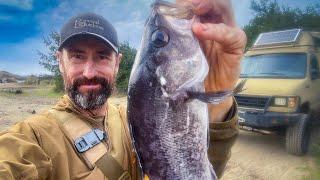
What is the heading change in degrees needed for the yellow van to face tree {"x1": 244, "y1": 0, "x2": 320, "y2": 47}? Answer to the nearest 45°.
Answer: approximately 135° to its right

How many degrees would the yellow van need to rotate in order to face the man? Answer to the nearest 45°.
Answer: approximately 45° to its left

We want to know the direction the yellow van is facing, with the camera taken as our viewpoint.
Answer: facing the viewer and to the left of the viewer

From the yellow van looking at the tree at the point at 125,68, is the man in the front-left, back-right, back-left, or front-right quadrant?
back-left

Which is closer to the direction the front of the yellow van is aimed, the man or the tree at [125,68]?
the man

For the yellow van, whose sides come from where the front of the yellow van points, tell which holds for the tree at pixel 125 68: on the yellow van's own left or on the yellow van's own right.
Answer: on the yellow van's own right

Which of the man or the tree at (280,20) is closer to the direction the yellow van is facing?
the man

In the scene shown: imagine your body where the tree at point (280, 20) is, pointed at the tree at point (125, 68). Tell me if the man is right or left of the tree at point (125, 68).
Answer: left
